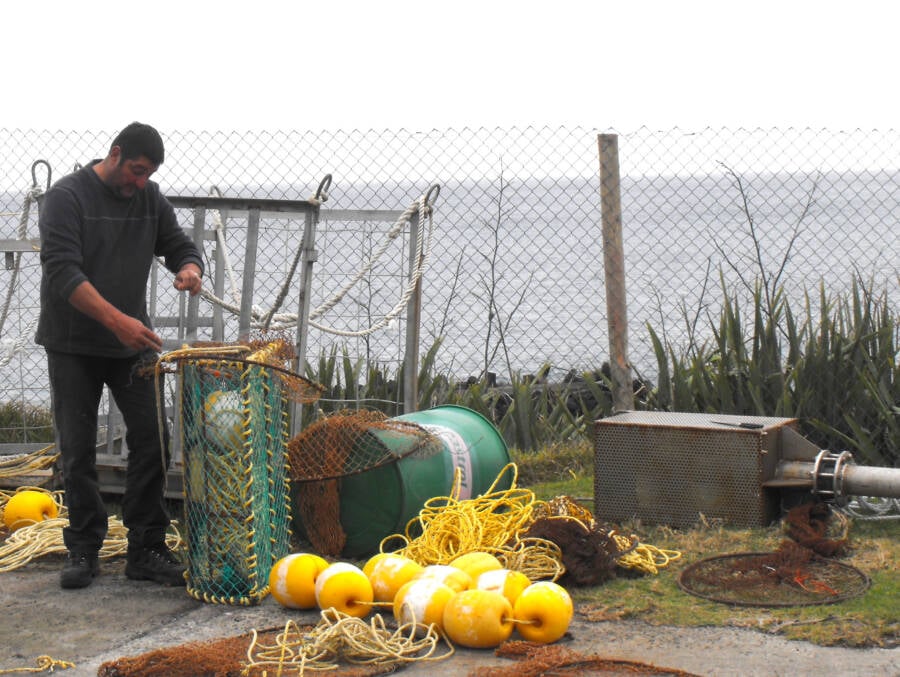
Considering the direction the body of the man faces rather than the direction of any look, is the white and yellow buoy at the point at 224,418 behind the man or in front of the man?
in front

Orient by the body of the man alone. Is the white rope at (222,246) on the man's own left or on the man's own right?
on the man's own left

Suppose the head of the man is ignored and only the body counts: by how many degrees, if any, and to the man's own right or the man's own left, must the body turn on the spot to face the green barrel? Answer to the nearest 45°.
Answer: approximately 45° to the man's own left

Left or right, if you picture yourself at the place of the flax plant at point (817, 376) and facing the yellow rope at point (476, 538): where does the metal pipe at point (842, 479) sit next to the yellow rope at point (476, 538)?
left

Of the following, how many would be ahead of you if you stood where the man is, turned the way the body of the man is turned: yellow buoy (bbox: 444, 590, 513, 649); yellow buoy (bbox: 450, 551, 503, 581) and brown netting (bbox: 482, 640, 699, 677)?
3

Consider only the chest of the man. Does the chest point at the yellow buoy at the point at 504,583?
yes

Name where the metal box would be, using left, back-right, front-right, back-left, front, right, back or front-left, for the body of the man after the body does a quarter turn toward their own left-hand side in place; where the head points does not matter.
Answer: front-right

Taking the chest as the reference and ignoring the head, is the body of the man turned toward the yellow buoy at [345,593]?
yes

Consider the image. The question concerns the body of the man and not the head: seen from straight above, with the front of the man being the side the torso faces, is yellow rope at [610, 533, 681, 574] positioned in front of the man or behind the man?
in front

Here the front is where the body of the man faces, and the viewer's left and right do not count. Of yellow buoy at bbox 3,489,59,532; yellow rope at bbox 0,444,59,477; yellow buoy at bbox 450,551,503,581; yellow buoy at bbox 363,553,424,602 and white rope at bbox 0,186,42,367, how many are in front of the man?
2

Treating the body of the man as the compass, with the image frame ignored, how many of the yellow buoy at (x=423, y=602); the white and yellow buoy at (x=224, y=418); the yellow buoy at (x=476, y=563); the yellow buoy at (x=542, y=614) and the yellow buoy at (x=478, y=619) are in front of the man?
5

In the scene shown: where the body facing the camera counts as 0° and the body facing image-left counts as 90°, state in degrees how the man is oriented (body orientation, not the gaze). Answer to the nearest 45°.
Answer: approximately 315°

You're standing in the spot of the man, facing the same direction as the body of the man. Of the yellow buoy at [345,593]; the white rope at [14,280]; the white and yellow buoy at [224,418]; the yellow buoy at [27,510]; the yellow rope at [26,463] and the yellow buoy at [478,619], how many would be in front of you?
3

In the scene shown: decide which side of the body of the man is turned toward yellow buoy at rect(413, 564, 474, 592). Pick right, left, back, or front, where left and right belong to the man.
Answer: front

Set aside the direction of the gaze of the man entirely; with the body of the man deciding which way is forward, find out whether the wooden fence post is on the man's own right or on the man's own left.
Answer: on the man's own left

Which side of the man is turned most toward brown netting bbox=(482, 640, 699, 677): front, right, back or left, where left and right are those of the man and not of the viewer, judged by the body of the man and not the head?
front
